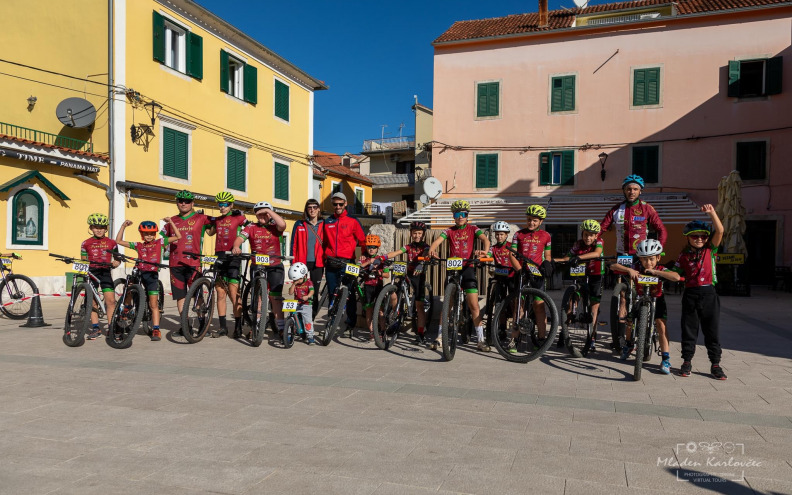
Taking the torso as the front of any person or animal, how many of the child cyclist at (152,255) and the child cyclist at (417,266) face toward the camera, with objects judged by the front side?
2

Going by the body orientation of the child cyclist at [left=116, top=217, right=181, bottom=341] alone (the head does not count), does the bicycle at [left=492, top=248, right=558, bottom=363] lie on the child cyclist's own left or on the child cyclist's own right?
on the child cyclist's own left

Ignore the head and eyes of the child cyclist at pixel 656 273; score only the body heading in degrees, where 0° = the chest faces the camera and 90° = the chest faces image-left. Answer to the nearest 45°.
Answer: approximately 0°

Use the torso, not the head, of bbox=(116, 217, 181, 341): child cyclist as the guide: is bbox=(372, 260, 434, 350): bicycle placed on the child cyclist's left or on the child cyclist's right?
on the child cyclist's left

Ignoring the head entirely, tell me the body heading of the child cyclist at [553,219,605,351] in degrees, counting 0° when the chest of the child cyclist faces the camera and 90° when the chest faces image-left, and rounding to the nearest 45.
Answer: approximately 0°

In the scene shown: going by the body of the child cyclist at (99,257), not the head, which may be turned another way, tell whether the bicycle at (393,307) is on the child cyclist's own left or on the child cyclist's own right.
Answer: on the child cyclist's own left

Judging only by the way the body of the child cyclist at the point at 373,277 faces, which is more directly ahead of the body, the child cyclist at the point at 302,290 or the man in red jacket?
the child cyclist

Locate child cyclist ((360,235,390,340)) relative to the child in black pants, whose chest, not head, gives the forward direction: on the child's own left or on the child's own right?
on the child's own right

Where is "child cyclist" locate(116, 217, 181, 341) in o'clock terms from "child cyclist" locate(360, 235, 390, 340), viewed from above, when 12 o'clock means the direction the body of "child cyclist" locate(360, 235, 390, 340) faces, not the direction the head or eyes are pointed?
"child cyclist" locate(116, 217, 181, 341) is roughly at 3 o'clock from "child cyclist" locate(360, 235, 390, 340).

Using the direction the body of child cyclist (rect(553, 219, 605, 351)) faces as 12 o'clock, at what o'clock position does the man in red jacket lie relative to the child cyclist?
The man in red jacket is roughly at 3 o'clock from the child cyclist.
